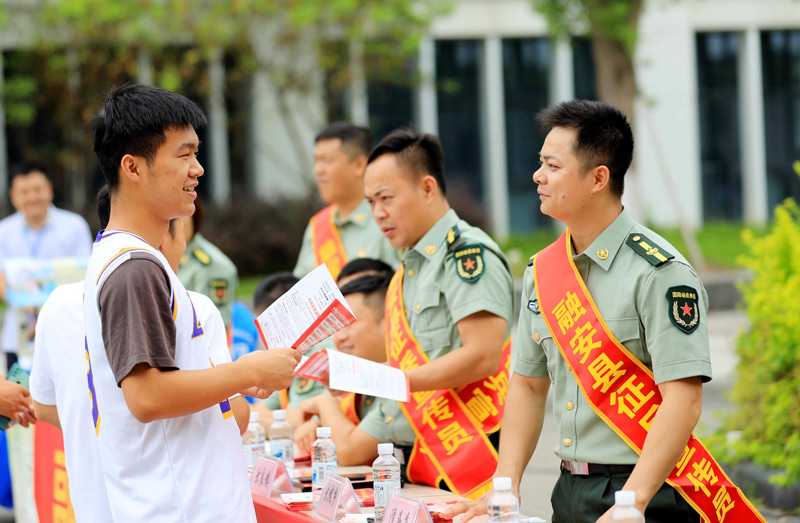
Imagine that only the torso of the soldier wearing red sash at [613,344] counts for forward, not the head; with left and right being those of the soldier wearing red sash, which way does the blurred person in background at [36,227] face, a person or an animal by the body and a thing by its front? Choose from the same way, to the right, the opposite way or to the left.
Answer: to the left

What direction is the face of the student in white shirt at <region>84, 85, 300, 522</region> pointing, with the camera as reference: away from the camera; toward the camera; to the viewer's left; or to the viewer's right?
to the viewer's right

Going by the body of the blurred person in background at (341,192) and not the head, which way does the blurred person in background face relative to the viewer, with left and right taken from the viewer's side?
facing the viewer and to the left of the viewer

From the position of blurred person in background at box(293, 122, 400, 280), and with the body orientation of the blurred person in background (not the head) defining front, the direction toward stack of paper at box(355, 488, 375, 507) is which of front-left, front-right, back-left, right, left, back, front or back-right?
front-left

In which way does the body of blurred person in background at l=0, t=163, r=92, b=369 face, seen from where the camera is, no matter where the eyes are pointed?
toward the camera

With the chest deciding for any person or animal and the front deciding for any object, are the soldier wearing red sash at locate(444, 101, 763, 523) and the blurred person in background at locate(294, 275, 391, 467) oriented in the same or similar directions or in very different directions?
same or similar directions

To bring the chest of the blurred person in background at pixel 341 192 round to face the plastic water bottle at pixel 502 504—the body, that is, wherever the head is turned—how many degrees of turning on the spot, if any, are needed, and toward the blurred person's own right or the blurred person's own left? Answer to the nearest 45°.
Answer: approximately 45° to the blurred person's own left

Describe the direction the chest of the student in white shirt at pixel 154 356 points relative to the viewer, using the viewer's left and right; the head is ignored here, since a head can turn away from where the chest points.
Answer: facing to the right of the viewer

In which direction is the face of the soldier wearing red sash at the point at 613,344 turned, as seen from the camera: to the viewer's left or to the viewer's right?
to the viewer's left

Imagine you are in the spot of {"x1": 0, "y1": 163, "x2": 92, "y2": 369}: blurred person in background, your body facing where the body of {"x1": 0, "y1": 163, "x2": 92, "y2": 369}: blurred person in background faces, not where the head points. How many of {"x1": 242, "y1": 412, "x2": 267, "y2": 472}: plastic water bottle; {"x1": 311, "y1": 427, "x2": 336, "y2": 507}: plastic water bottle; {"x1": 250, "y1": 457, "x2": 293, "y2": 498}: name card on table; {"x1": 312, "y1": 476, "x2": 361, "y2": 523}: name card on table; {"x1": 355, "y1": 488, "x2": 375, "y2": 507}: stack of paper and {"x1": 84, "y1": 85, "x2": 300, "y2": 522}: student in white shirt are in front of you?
6

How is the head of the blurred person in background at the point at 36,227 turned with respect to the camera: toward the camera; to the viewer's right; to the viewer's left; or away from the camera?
toward the camera

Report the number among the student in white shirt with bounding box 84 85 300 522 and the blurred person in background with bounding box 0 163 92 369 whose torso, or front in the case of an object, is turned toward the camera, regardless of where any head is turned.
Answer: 1

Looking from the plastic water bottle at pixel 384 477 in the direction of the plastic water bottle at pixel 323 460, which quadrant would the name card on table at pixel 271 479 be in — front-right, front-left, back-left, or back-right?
front-left

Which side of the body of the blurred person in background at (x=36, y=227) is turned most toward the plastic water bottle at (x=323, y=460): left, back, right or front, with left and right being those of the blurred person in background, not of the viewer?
front
